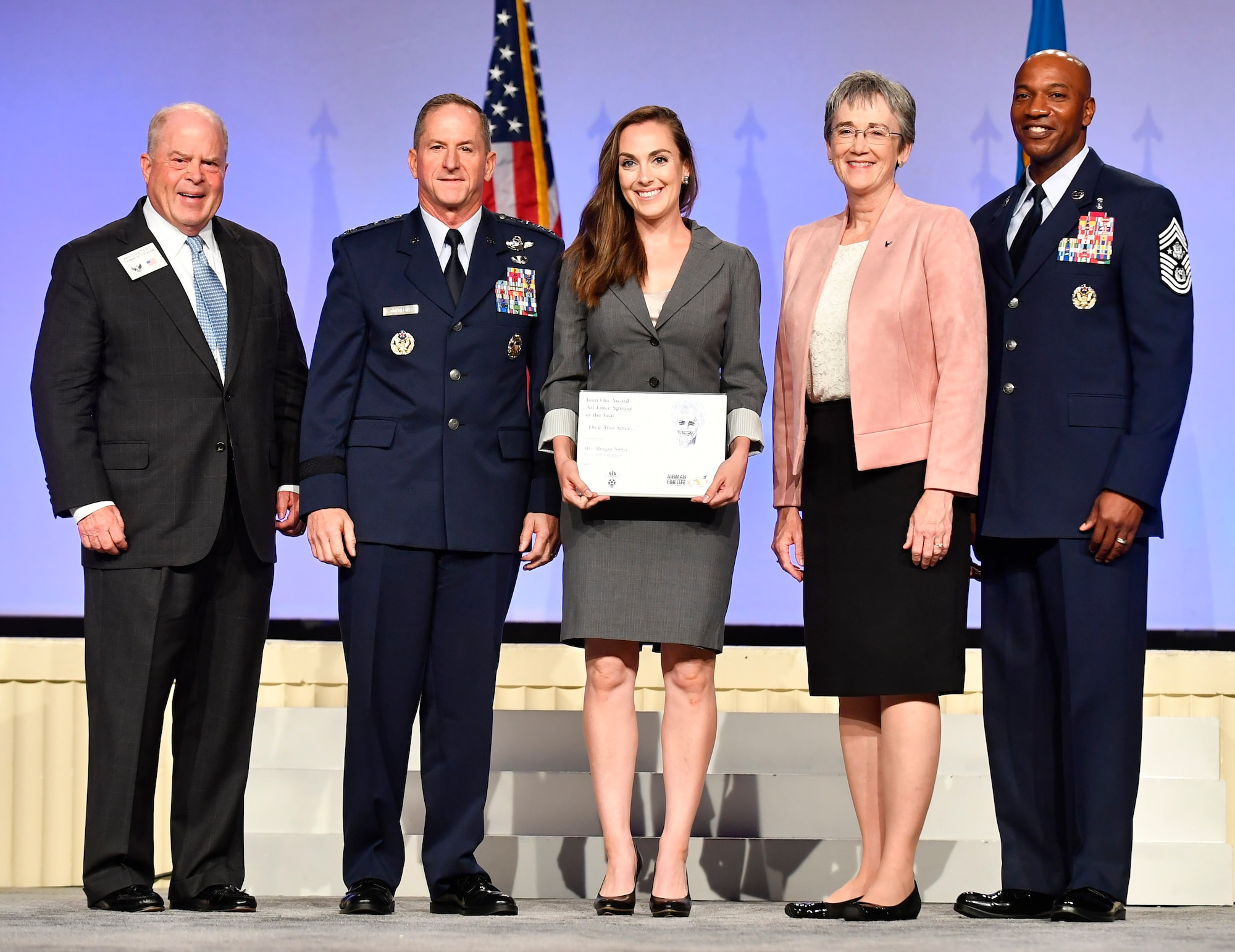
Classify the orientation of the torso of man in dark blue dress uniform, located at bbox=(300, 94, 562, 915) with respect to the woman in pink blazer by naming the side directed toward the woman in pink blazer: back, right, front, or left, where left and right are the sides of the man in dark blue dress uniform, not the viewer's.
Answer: left

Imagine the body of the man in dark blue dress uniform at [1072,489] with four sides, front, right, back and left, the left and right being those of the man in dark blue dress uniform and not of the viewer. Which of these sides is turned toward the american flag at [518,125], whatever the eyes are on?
right

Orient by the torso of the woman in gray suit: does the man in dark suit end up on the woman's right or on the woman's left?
on the woman's right

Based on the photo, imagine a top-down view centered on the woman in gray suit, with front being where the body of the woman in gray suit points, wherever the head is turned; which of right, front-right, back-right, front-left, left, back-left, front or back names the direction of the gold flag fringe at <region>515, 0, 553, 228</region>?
back

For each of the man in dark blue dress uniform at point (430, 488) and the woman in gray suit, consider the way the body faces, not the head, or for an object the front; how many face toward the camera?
2

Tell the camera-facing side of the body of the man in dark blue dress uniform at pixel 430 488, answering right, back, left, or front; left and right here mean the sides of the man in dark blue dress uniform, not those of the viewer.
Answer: front

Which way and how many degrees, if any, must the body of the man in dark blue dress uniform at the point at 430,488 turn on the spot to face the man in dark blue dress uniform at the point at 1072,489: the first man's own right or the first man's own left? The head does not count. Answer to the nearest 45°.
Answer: approximately 90° to the first man's own left

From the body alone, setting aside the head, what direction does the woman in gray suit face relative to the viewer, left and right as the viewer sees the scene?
facing the viewer
